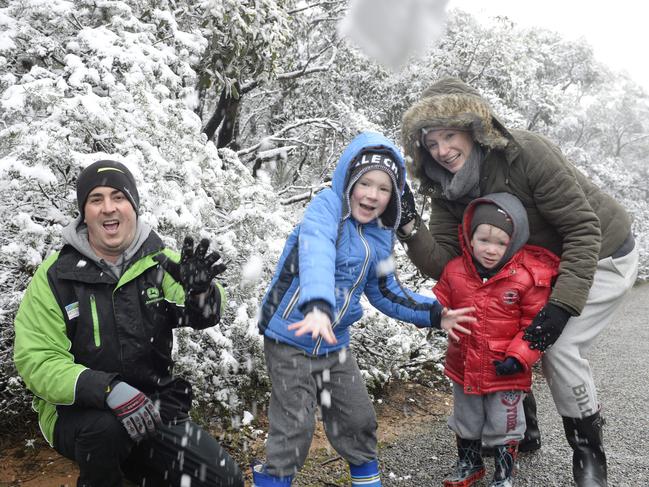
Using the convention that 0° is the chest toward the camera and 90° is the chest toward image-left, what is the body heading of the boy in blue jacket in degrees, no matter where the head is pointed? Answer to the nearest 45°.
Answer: approximately 315°

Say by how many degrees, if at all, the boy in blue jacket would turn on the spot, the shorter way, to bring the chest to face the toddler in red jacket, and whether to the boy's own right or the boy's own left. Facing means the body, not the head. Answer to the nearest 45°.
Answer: approximately 45° to the boy's own left

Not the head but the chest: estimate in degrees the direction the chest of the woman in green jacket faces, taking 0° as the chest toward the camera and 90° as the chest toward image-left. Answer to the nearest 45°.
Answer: approximately 45°
